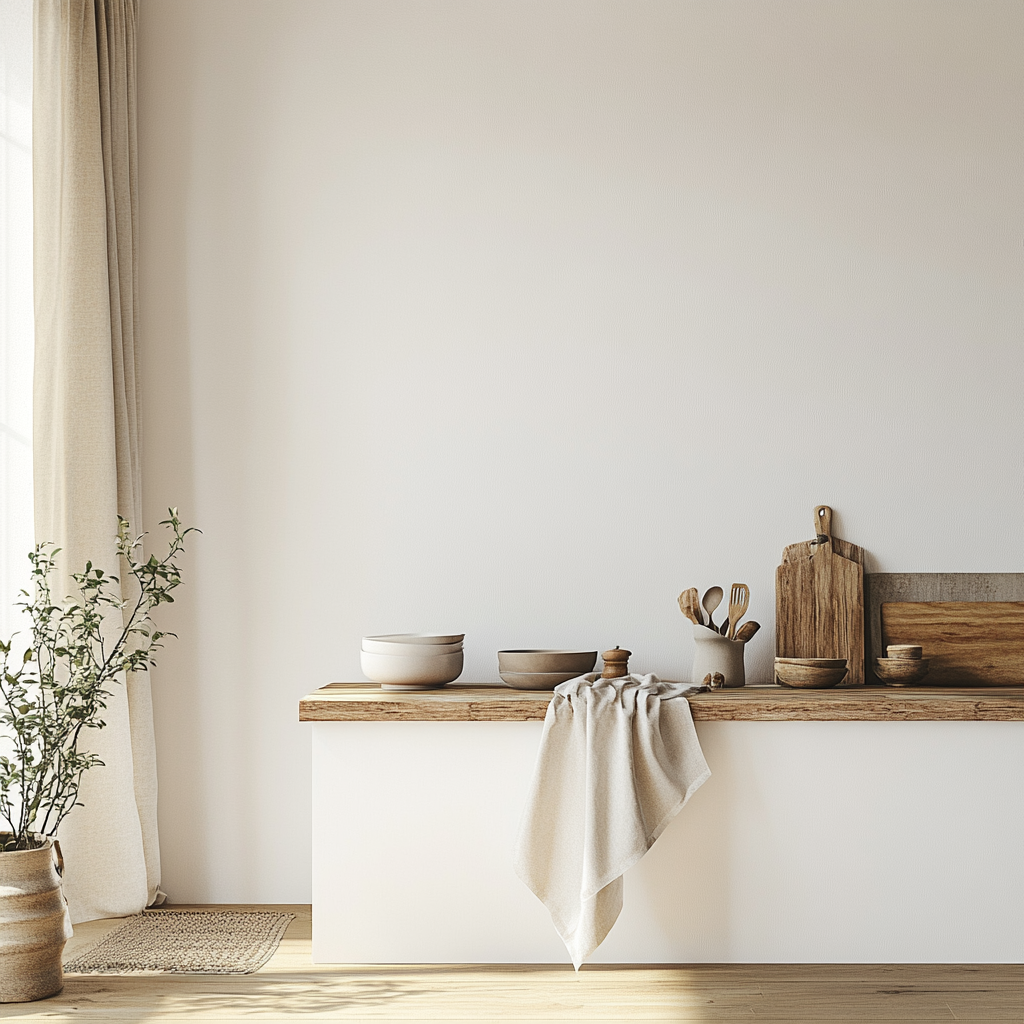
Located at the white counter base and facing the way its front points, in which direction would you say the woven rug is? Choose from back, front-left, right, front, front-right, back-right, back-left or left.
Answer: right

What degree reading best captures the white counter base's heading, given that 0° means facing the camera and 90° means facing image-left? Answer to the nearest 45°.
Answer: approximately 0°
